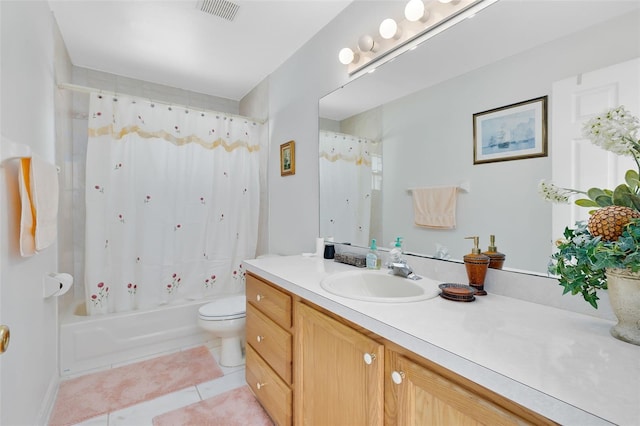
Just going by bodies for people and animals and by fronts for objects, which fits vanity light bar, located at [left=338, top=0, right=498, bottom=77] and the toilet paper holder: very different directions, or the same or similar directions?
very different directions

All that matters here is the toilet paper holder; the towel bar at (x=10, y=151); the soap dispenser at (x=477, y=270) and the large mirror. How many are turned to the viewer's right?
2

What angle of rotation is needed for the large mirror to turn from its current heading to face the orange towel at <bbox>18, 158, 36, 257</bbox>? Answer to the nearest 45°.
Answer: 0° — it already faces it

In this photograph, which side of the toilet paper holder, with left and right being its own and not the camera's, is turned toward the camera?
right

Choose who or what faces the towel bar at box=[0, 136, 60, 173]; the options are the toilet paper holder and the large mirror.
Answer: the large mirror

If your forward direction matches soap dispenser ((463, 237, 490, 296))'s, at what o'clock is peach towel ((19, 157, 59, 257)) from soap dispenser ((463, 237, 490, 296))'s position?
The peach towel is roughly at 11 o'clock from the soap dispenser.

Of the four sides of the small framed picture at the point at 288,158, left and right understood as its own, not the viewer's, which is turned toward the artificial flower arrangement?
left

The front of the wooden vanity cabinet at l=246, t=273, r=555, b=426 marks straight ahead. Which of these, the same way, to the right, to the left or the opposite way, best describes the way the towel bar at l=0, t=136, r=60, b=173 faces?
the opposite way

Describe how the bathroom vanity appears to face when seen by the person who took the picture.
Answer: facing the viewer and to the left of the viewer

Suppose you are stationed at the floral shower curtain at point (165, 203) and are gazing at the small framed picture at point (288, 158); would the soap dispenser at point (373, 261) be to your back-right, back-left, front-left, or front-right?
front-right

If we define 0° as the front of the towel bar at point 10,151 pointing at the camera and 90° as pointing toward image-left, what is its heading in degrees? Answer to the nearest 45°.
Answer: approximately 270°
